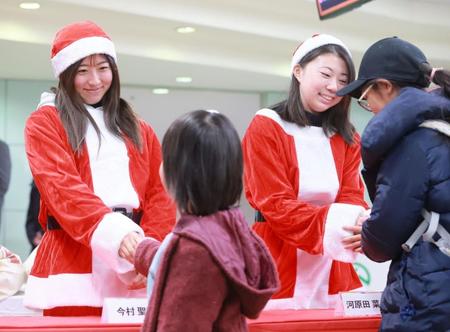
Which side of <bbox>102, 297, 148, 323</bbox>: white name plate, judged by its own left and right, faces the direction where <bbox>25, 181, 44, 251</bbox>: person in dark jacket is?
back

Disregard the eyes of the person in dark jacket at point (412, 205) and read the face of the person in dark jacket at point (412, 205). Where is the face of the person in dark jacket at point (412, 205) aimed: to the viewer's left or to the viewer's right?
to the viewer's left

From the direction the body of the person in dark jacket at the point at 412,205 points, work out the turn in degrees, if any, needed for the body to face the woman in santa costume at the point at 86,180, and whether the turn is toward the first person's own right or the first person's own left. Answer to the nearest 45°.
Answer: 0° — they already face them

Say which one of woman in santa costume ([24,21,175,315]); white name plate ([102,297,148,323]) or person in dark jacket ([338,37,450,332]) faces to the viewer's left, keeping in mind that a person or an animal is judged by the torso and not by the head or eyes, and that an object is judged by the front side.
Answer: the person in dark jacket

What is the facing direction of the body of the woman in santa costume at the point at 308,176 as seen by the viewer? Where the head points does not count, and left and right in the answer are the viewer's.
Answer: facing the viewer and to the right of the viewer

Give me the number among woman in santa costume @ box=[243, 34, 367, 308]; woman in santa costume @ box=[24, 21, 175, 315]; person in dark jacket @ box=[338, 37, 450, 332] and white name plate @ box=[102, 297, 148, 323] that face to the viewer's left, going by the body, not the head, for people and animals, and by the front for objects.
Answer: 1

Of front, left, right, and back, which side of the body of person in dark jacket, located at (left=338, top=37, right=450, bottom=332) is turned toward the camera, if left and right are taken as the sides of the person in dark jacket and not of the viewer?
left

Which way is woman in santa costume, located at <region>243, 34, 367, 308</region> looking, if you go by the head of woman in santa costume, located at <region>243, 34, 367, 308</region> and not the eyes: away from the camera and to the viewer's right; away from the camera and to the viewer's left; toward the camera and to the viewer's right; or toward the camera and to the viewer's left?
toward the camera and to the viewer's right

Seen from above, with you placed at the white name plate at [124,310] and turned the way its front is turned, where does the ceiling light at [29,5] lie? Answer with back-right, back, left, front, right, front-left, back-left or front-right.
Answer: back

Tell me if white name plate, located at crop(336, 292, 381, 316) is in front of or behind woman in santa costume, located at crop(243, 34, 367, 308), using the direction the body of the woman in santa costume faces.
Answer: in front

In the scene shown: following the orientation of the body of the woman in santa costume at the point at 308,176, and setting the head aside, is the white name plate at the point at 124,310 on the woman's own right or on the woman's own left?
on the woman's own right
